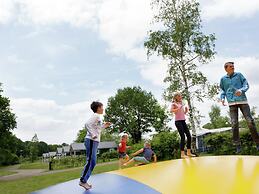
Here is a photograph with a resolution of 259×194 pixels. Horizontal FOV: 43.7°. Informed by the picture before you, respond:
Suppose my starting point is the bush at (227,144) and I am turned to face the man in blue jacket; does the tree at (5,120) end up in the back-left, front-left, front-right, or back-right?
back-right

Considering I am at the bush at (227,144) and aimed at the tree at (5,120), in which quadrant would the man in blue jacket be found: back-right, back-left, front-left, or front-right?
back-left

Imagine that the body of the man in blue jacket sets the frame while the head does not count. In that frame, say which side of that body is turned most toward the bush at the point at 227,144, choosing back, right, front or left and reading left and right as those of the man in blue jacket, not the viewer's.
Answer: back

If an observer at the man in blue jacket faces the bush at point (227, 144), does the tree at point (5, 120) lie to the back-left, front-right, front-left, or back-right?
front-left

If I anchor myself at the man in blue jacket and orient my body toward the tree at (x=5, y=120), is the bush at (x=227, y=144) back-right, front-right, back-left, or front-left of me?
front-right

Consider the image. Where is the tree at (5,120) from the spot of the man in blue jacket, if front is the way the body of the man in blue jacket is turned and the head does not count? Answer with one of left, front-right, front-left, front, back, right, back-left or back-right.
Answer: back-right

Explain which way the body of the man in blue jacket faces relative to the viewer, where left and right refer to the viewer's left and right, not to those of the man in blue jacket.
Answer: facing the viewer
